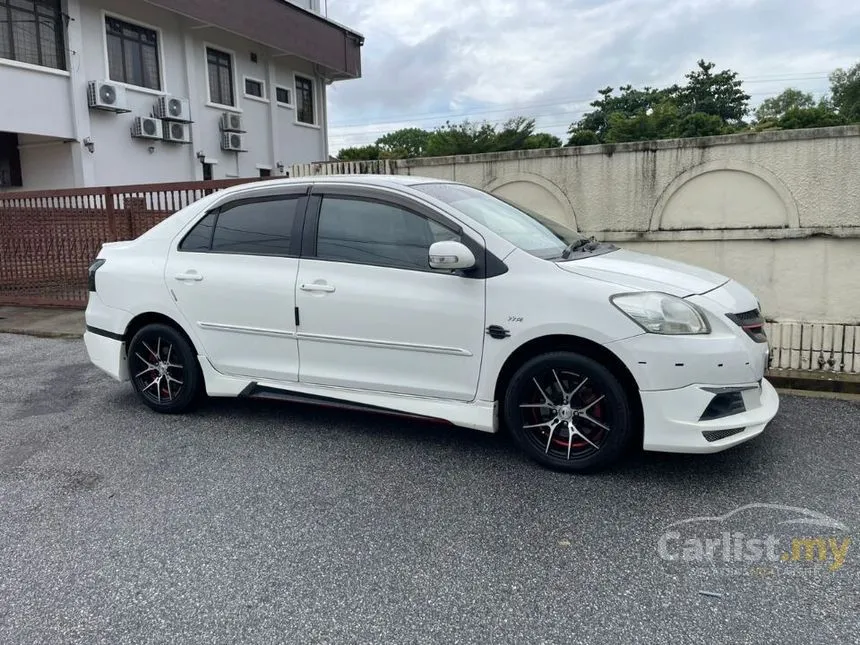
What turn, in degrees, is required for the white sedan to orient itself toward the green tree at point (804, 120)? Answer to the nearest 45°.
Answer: approximately 90° to its left

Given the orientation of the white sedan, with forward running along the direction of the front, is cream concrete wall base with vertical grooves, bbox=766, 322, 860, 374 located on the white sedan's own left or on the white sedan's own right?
on the white sedan's own left

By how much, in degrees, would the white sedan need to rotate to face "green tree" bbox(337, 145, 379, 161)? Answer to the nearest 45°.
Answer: approximately 135° to its left

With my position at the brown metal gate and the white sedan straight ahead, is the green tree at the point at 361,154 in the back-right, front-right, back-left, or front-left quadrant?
back-left

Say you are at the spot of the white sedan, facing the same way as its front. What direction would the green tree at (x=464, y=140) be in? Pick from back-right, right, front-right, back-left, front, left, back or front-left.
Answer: back-left

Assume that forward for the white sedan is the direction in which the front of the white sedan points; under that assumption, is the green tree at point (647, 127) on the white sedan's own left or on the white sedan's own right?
on the white sedan's own left

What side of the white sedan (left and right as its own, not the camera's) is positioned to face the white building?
back

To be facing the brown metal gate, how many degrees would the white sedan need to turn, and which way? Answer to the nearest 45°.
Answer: approximately 180°

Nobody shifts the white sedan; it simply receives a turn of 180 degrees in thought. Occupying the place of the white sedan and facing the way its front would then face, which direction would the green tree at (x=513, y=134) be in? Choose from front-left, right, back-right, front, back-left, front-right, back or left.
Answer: front-right
